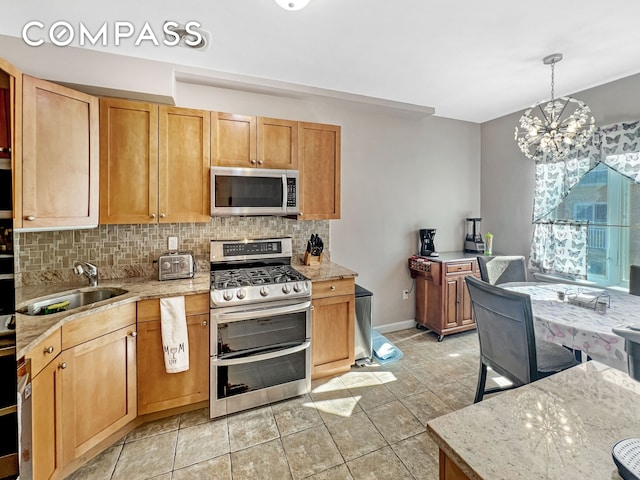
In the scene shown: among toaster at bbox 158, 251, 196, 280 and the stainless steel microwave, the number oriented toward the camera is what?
2

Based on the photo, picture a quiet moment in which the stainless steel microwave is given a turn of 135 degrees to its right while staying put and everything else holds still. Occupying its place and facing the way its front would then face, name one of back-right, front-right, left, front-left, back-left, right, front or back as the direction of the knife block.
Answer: right

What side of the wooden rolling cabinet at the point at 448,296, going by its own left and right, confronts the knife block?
right

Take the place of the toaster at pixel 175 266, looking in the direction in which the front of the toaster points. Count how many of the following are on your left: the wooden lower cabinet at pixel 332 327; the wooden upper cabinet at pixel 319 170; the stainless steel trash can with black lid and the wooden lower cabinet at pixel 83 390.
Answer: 3

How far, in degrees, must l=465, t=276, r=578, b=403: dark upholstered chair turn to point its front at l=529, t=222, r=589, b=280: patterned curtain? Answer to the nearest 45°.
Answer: approximately 45° to its left

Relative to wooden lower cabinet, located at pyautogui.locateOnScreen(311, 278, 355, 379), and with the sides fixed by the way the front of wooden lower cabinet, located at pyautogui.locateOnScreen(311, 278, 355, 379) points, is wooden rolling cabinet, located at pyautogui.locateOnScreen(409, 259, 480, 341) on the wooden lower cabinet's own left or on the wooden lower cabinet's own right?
on the wooden lower cabinet's own left

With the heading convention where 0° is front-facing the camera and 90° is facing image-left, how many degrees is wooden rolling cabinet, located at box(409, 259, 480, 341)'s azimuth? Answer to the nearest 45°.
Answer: approximately 315°

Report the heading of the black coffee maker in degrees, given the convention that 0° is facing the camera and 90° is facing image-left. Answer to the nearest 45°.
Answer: approximately 315°

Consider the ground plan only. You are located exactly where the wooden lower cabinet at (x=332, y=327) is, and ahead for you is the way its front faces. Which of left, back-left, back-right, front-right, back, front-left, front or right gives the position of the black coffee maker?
left

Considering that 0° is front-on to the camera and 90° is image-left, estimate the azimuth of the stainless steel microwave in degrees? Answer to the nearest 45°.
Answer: approximately 0°

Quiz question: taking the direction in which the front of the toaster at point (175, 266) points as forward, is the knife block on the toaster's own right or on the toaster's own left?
on the toaster's own left

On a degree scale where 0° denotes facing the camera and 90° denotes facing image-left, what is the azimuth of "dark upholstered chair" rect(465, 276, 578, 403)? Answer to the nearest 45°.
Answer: approximately 225°

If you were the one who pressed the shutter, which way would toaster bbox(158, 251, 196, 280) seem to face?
facing the viewer
